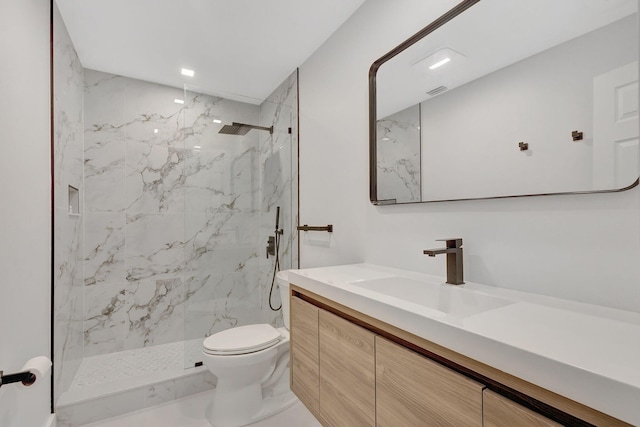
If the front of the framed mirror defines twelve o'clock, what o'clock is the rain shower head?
The rain shower head is roughly at 2 o'clock from the framed mirror.

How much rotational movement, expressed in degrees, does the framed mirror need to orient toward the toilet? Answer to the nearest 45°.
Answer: approximately 45° to its right

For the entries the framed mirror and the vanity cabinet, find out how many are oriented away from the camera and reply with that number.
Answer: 0

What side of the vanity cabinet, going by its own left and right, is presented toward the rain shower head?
right

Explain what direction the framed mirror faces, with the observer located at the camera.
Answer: facing the viewer and to the left of the viewer

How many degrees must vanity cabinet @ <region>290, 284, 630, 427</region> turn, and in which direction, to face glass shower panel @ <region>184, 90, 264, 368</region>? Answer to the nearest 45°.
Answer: approximately 90° to its right

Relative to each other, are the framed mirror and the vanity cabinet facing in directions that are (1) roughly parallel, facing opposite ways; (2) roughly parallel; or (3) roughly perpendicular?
roughly parallel

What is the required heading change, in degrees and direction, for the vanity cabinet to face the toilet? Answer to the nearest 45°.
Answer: approximately 90° to its right
